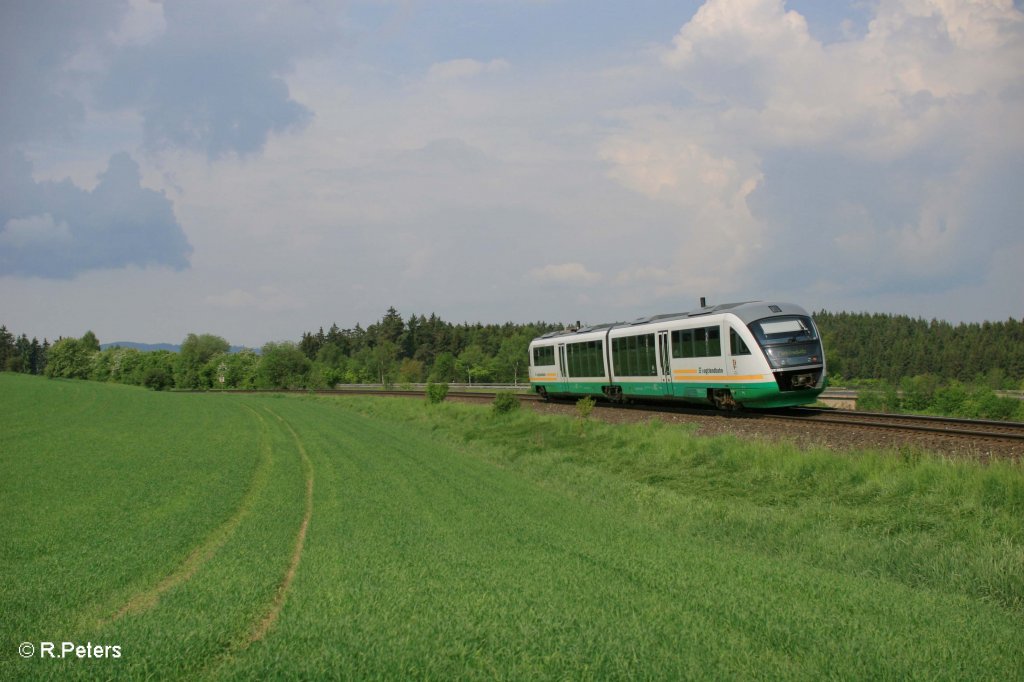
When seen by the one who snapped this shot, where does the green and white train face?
facing the viewer and to the right of the viewer

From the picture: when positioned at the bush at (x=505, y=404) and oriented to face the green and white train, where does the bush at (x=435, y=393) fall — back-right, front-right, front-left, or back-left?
back-left

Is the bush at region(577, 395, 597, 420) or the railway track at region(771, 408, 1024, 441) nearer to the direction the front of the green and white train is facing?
the railway track

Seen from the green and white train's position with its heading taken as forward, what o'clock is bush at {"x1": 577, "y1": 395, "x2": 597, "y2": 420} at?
The bush is roughly at 5 o'clock from the green and white train.

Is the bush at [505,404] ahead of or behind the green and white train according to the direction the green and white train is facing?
behind

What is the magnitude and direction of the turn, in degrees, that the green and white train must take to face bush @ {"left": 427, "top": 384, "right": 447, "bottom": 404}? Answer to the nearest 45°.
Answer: approximately 180°

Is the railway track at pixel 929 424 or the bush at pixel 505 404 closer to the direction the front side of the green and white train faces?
the railway track

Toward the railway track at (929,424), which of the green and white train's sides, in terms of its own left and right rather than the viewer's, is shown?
front
